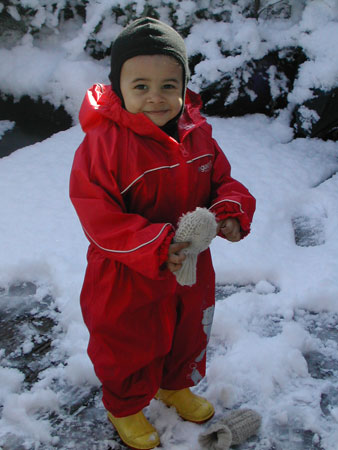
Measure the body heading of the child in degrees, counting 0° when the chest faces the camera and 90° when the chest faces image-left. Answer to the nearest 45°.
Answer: approximately 315°

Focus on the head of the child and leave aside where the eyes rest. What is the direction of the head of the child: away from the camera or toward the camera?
toward the camera

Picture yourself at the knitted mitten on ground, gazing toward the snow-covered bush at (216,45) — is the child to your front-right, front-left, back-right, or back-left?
front-left

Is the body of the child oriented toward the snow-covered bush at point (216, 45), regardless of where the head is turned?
no
